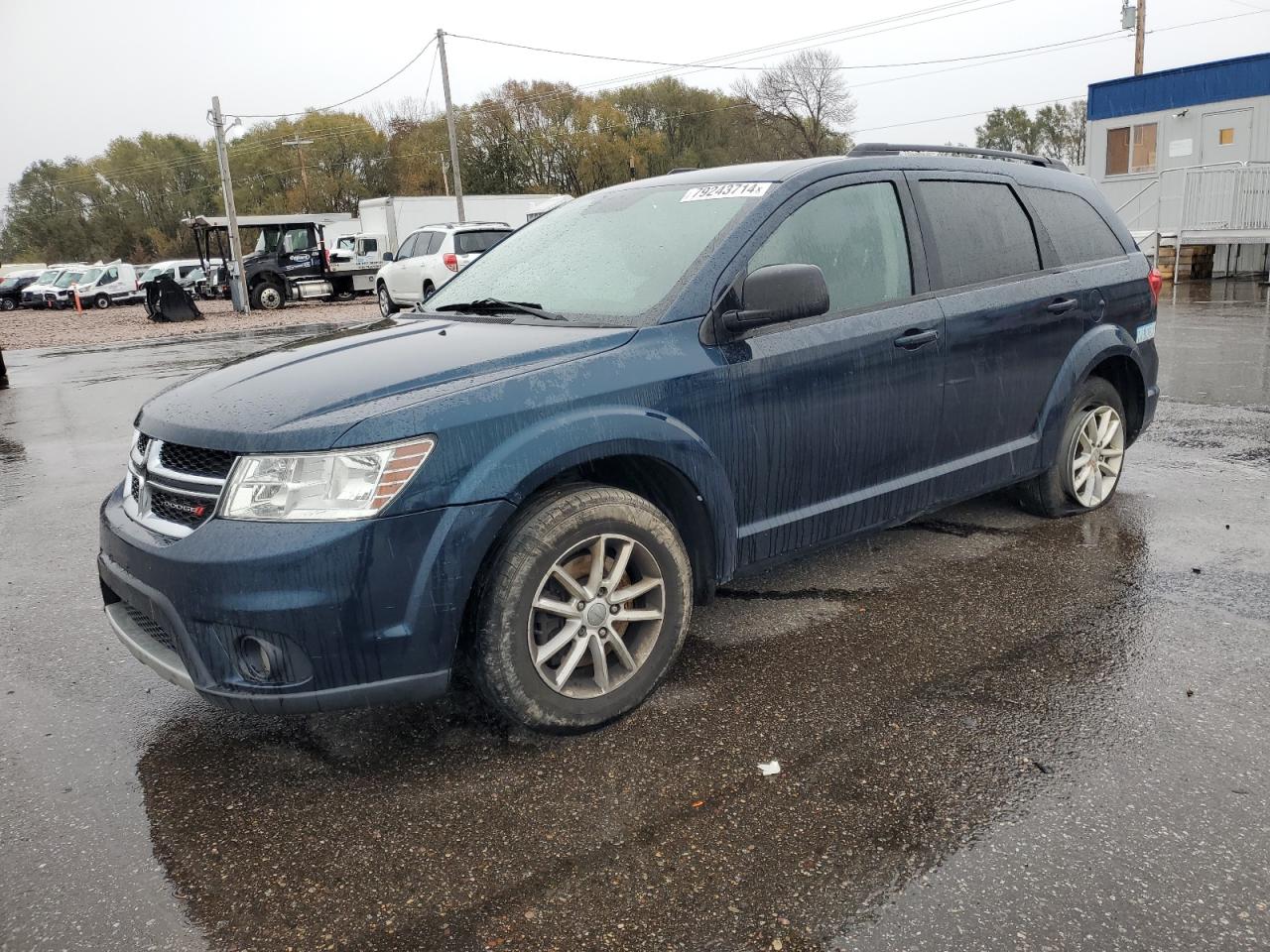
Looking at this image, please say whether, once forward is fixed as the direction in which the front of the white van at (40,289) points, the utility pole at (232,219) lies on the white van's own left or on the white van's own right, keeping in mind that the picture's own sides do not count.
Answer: on the white van's own left

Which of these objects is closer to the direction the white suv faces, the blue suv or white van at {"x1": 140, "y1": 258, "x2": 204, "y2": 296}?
the white van

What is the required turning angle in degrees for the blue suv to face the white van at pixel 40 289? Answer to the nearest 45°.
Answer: approximately 90° to its right

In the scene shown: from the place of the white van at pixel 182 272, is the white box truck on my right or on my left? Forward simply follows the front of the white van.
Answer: on my left

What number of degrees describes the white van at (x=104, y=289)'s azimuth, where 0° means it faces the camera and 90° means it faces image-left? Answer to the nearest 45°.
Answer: approximately 45°

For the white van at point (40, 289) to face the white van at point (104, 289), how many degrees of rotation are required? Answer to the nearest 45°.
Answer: approximately 90° to its left

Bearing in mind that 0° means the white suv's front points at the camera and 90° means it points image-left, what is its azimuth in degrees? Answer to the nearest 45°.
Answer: approximately 135°
